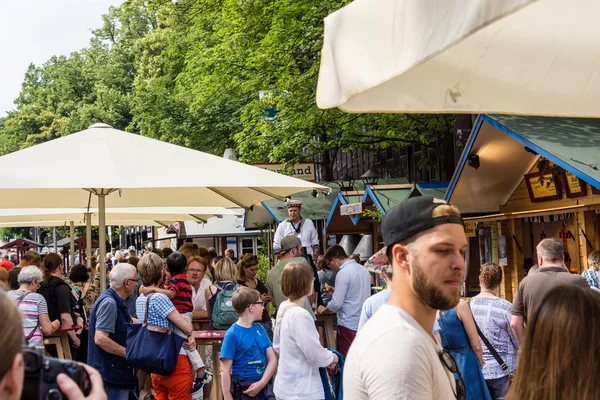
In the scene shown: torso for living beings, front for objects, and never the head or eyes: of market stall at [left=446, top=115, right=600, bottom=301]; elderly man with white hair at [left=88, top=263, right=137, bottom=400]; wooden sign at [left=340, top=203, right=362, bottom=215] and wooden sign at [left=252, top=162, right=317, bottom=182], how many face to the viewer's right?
1

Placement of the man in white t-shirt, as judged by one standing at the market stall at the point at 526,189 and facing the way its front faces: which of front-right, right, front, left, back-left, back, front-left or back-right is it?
front-left

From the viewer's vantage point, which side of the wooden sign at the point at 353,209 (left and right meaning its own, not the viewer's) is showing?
front

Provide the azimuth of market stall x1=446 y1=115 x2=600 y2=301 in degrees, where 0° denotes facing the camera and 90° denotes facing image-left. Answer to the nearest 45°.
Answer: approximately 45°

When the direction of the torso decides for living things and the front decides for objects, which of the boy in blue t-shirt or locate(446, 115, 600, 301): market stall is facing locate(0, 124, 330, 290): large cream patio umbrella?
the market stall

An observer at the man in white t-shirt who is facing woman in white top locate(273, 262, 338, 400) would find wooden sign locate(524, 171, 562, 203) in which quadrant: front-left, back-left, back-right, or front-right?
front-right

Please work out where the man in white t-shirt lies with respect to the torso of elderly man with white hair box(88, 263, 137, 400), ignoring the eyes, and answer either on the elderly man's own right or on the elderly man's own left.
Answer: on the elderly man's own right

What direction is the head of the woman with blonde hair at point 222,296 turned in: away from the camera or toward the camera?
away from the camera

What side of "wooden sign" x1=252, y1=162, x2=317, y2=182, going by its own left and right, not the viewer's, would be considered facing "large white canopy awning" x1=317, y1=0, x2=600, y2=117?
front

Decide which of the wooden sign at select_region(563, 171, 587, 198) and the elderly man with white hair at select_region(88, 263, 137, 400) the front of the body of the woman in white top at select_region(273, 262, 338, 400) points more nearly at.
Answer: the wooden sign

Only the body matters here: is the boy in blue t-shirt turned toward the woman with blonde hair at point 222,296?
no

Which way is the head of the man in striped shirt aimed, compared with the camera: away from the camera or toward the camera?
away from the camera

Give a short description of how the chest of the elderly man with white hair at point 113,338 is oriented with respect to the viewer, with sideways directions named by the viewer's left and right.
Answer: facing to the right of the viewer

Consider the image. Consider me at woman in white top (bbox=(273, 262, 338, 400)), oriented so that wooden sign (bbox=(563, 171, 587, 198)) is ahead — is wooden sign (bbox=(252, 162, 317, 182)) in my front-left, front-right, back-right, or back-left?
front-left

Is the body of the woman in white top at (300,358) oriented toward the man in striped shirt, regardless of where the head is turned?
no
